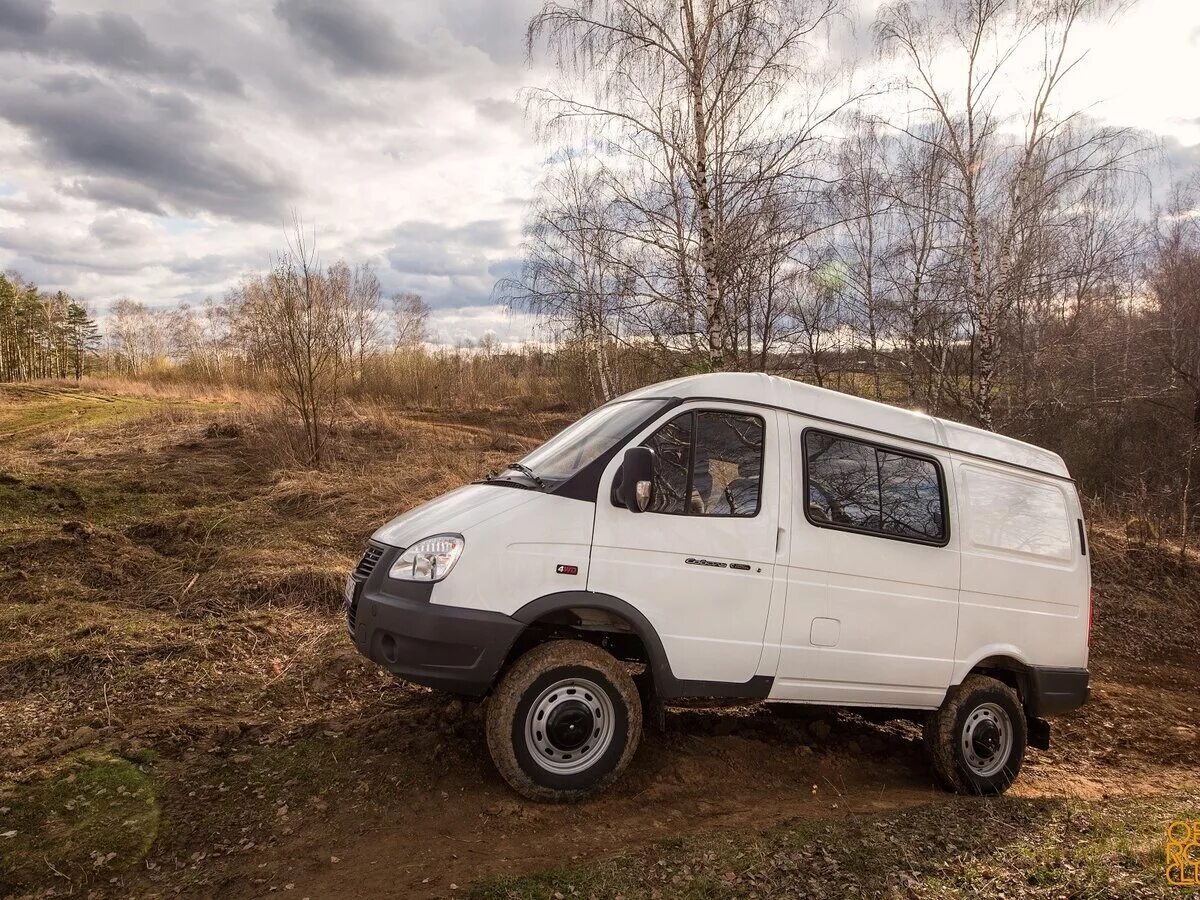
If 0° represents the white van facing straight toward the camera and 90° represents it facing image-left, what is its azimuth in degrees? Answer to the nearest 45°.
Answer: approximately 45°

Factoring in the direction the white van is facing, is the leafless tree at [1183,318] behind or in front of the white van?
behind
